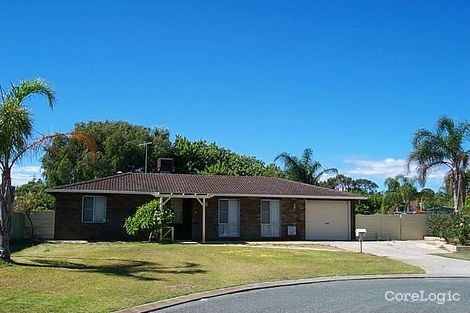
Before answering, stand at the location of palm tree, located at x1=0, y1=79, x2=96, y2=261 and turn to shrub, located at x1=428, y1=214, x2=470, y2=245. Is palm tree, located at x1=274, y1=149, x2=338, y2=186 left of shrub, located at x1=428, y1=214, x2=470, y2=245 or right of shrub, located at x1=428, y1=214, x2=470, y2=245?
left

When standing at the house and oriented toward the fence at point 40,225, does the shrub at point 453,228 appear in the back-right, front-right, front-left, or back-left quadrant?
back-left

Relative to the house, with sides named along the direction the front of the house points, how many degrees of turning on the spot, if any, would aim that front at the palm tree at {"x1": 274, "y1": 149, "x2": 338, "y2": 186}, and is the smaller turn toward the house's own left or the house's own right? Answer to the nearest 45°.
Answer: approximately 135° to the house's own left

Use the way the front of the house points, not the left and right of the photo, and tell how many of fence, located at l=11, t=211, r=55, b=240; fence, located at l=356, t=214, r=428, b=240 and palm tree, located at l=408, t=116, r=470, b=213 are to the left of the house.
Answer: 2

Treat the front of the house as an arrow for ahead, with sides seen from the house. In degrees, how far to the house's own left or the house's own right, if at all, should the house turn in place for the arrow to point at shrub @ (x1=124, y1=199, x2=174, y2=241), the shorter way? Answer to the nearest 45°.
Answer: approximately 45° to the house's own right

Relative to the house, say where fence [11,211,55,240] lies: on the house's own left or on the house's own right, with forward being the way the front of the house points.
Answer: on the house's own right

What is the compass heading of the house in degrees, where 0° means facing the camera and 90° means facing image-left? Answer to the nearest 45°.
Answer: approximately 0°

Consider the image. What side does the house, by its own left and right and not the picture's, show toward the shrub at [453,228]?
left

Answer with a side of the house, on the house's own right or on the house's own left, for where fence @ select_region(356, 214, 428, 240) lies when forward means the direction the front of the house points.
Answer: on the house's own left
